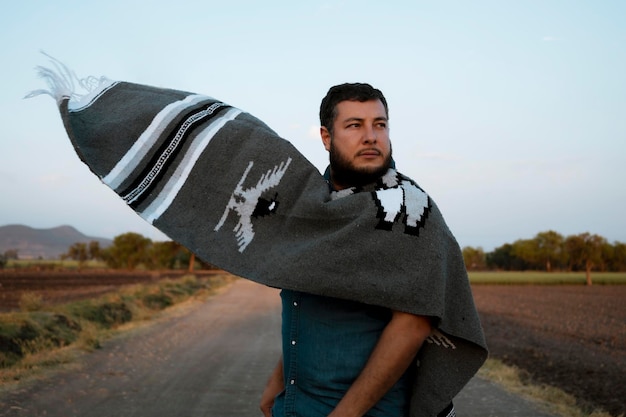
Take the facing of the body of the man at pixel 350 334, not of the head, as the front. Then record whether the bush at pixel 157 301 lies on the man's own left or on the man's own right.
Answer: on the man's own right

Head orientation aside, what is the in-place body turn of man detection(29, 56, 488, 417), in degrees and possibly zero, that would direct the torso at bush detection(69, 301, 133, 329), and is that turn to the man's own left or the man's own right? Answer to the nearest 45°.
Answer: approximately 135° to the man's own right

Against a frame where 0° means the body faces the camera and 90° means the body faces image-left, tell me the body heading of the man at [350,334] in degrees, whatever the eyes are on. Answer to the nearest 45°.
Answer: approximately 45°

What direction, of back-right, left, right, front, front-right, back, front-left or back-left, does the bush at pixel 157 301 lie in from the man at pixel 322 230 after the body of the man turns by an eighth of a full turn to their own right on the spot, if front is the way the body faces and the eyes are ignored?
right
